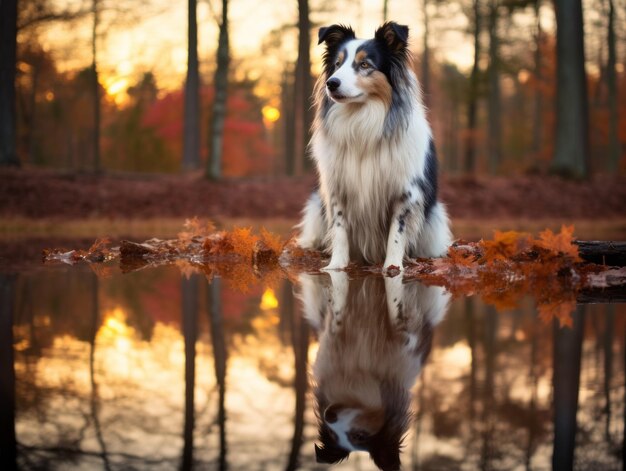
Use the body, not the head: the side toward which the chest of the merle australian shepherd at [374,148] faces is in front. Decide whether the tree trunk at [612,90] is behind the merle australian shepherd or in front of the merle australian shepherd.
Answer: behind

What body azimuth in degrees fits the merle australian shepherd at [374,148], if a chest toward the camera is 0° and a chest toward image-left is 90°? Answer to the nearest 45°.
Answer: approximately 0°

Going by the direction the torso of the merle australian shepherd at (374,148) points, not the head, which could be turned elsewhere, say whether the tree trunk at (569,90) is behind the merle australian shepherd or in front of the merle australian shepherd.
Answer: behind

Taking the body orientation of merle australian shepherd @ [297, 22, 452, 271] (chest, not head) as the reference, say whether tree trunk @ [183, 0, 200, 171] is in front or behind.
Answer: behind

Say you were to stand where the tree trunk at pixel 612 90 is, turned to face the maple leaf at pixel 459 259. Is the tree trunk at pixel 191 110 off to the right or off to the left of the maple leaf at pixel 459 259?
right

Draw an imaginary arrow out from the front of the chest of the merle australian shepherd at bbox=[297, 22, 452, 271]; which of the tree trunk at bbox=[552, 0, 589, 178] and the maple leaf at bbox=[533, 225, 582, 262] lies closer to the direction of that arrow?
the maple leaf

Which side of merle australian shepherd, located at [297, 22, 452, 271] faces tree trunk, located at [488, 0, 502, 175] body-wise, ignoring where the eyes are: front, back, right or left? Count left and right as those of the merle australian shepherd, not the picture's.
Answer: back

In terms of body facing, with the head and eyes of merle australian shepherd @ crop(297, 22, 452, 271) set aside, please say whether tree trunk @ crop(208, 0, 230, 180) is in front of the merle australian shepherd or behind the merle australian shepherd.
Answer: behind
